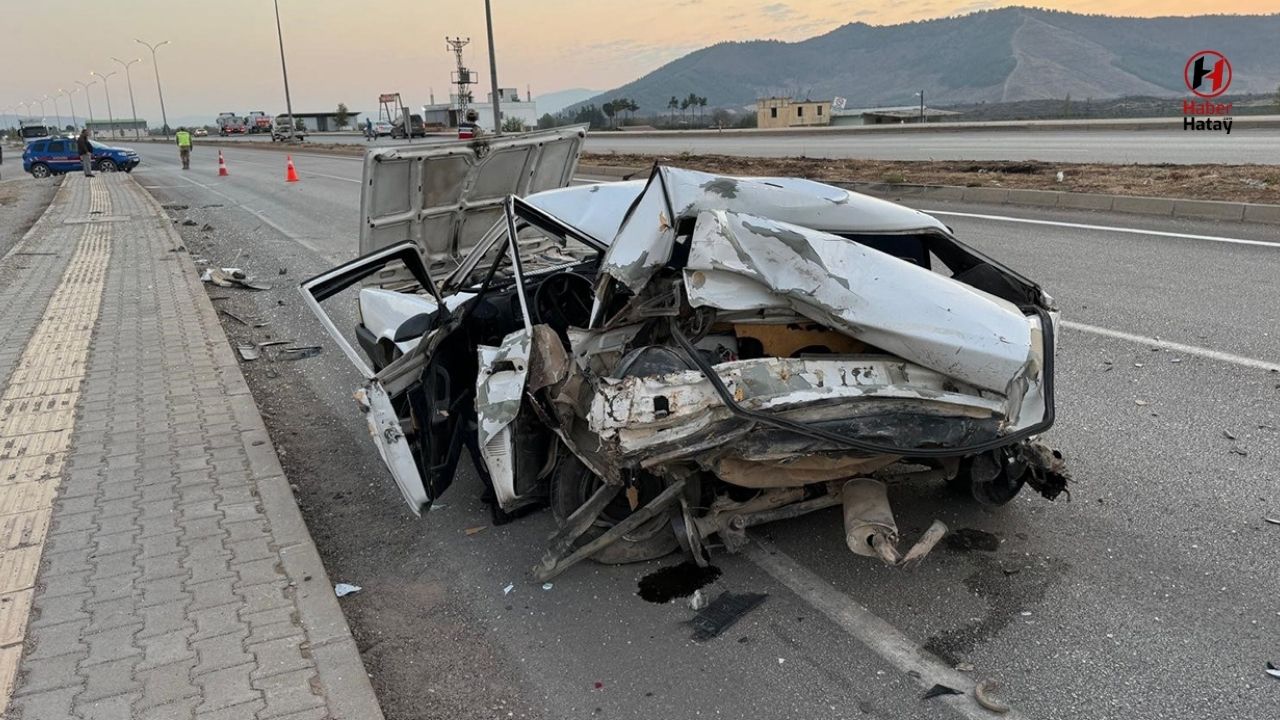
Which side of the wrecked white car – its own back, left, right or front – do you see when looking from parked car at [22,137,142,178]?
front

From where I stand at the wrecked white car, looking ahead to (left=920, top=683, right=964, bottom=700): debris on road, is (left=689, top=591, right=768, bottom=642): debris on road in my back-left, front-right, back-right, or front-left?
front-right

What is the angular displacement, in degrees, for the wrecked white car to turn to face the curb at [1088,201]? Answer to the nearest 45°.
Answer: approximately 90° to its right

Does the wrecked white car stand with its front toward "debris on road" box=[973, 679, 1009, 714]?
no

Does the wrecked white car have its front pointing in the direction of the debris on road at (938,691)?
no

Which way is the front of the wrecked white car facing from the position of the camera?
facing away from the viewer and to the left of the viewer
